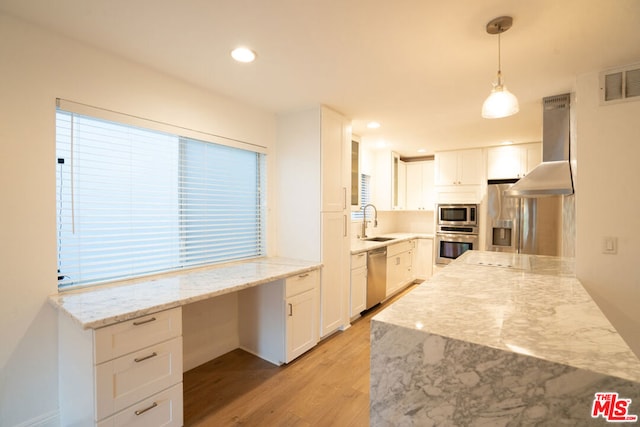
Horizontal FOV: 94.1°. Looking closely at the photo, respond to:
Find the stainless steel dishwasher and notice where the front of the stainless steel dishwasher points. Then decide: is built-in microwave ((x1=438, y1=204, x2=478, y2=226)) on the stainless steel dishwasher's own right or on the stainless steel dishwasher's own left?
on the stainless steel dishwasher's own left

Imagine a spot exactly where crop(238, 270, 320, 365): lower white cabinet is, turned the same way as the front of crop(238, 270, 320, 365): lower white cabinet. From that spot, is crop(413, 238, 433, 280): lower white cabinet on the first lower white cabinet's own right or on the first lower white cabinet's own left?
on the first lower white cabinet's own left

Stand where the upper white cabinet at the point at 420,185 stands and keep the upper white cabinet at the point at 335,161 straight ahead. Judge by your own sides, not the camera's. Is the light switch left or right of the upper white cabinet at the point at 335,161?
left

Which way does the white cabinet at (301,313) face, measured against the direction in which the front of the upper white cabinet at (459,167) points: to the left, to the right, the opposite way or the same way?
to the left

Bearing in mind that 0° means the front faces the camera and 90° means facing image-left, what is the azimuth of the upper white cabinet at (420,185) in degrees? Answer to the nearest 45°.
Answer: approximately 0°

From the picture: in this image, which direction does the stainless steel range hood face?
to the viewer's left

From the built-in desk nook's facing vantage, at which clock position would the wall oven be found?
The wall oven is roughly at 10 o'clock from the built-in desk nook.

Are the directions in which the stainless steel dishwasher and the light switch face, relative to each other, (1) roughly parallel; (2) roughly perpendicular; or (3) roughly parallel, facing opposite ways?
roughly perpendicular

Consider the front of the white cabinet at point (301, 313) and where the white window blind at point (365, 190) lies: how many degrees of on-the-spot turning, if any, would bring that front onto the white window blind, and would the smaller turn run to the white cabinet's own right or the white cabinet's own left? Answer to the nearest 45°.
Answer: approximately 90° to the white cabinet's own left

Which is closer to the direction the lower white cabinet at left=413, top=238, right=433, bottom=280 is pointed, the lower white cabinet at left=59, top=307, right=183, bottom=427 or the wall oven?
the lower white cabinet

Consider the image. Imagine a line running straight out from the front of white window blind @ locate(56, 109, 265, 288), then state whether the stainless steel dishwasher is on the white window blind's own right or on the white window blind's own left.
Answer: on the white window blind's own left
